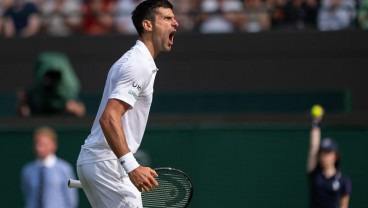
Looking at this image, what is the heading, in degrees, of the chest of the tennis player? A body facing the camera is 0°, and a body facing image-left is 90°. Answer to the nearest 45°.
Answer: approximately 270°

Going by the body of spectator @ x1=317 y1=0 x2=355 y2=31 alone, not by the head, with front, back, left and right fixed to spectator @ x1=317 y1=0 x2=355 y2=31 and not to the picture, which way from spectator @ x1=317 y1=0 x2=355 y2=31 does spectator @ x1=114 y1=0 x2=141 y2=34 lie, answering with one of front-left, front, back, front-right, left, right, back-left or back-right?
right

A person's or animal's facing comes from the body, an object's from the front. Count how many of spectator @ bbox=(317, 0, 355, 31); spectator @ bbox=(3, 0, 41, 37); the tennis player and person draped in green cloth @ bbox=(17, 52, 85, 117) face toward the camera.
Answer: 3

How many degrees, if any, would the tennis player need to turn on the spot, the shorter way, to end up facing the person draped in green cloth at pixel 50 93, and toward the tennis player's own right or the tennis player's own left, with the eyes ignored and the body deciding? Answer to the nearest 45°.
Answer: approximately 90° to the tennis player's own left

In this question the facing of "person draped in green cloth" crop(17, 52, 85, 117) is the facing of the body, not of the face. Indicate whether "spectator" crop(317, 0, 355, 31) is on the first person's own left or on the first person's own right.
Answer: on the first person's own left

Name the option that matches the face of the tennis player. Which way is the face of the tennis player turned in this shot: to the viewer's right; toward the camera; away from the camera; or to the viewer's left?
to the viewer's right

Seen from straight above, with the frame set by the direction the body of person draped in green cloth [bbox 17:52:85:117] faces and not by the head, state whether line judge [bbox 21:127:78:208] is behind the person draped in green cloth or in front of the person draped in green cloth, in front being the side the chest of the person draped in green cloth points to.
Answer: in front

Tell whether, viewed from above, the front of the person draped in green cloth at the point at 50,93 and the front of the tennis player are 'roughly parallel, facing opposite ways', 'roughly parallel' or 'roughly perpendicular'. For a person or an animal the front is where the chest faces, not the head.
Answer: roughly perpendicular

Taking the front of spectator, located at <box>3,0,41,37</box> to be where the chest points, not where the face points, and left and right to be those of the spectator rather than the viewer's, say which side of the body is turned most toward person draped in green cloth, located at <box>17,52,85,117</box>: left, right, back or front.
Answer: front

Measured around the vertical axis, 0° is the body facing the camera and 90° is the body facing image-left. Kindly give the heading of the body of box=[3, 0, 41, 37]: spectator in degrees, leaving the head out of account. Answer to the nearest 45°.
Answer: approximately 0°
